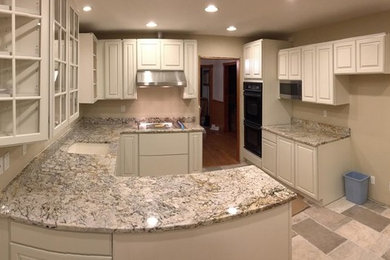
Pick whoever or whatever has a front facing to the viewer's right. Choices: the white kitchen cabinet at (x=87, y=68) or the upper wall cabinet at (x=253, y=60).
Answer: the white kitchen cabinet

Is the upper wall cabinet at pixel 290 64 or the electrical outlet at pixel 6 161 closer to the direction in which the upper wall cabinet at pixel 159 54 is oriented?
the electrical outlet

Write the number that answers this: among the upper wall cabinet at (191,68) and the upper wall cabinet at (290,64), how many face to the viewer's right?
0

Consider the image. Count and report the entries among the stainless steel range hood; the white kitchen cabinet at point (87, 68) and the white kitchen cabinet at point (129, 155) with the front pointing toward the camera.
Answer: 2

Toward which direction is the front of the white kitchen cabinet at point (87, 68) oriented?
to the viewer's right

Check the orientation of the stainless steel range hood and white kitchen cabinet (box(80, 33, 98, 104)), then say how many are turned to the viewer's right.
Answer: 1

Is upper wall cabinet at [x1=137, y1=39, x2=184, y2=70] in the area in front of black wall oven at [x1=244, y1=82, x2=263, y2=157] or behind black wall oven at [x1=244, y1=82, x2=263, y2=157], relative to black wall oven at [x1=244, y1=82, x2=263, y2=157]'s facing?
in front

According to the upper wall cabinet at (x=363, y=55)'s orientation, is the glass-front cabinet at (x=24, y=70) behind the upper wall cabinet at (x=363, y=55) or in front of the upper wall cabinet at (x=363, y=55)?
in front

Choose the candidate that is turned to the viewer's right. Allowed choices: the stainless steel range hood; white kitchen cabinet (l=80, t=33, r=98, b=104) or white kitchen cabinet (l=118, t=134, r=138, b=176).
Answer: white kitchen cabinet (l=80, t=33, r=98, b=104)

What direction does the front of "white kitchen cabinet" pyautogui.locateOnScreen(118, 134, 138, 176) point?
toward the camera

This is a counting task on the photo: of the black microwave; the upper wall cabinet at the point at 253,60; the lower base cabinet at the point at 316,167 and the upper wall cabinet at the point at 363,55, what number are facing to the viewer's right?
0

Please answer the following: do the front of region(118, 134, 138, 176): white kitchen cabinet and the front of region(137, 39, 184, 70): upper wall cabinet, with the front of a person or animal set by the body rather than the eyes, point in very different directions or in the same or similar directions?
same or similar directions

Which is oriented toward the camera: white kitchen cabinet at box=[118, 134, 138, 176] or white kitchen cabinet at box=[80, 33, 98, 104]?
white kitchen cabinet at box=[118, 134, 138, 176]
